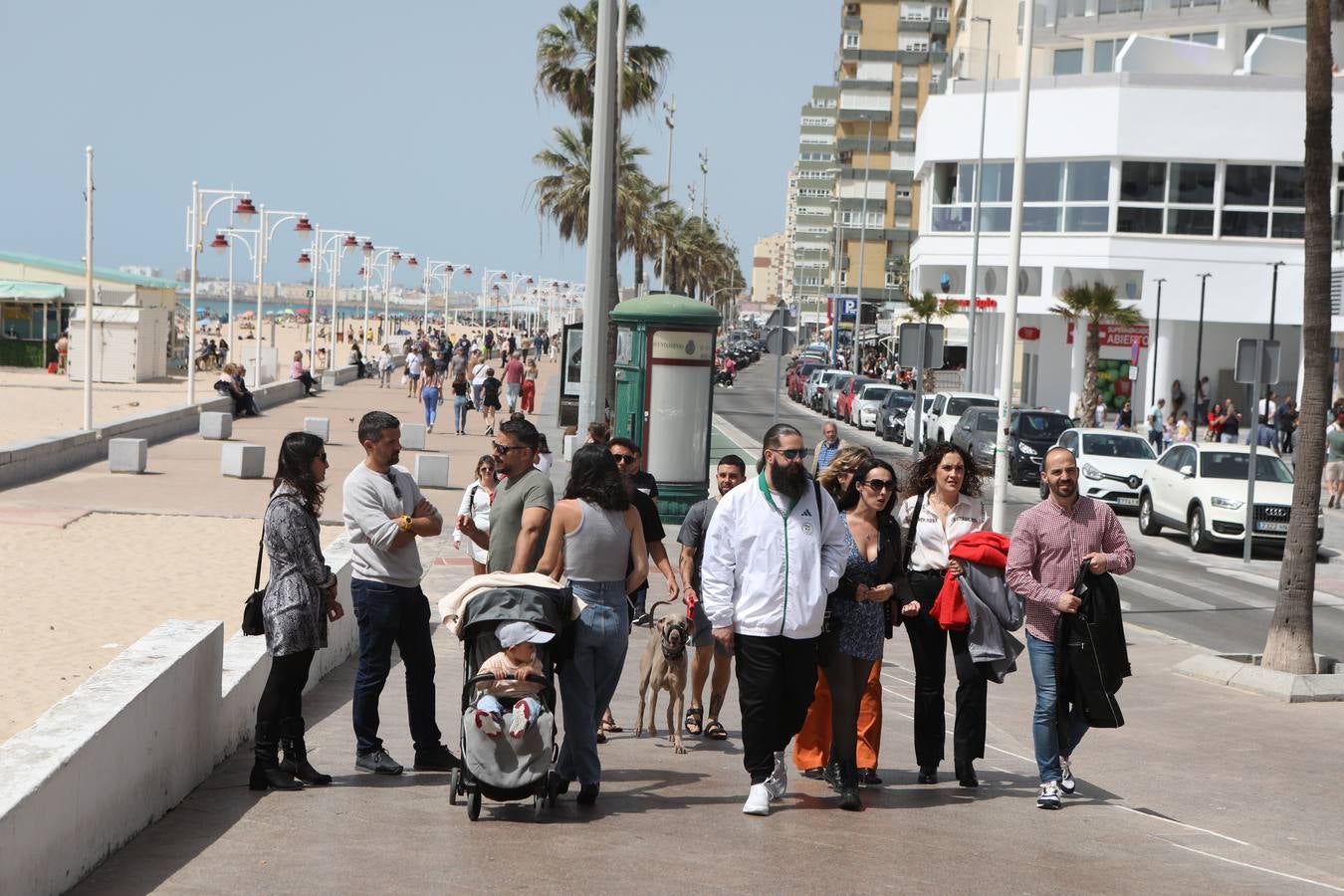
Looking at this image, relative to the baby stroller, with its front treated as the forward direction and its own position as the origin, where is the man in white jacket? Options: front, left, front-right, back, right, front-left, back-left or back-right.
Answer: left

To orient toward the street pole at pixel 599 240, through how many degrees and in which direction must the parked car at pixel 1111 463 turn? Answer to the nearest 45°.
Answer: approximately 90° to its right

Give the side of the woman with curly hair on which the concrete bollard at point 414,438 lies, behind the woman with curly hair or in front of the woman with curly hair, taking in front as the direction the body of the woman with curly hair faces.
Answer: behind

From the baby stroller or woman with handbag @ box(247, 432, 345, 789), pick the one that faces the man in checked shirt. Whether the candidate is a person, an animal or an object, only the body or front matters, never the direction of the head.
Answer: the woman with handbag

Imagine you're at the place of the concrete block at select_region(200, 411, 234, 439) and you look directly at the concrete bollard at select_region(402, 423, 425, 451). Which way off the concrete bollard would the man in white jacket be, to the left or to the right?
right

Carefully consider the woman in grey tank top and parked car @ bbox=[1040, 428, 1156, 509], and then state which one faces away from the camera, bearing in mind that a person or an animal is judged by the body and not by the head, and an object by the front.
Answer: the woman in grey tank top

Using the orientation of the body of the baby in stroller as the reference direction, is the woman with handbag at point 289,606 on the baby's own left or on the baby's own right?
on the baby's own right

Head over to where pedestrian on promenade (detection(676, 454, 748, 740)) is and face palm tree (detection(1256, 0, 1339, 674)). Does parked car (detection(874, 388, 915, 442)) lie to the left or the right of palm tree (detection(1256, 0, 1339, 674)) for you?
left

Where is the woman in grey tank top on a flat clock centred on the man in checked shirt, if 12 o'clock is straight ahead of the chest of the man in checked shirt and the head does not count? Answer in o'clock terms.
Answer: The woman in grey tank top is roughly at 2 o'clock from the man in checked shirt.

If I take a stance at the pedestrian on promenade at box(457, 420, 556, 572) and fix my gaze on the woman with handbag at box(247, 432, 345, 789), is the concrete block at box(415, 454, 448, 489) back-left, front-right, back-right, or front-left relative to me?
back-right

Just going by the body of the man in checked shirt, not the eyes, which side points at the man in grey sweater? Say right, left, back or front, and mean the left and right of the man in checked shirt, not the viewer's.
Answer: right

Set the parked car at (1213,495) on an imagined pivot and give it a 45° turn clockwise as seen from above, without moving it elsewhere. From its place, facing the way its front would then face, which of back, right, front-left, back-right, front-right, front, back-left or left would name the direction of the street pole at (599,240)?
front-right

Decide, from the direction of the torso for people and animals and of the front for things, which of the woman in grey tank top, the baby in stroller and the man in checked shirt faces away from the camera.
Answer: the woman in grey tank top

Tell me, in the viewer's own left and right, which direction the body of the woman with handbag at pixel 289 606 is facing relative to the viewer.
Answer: facing to the right of the viewer
